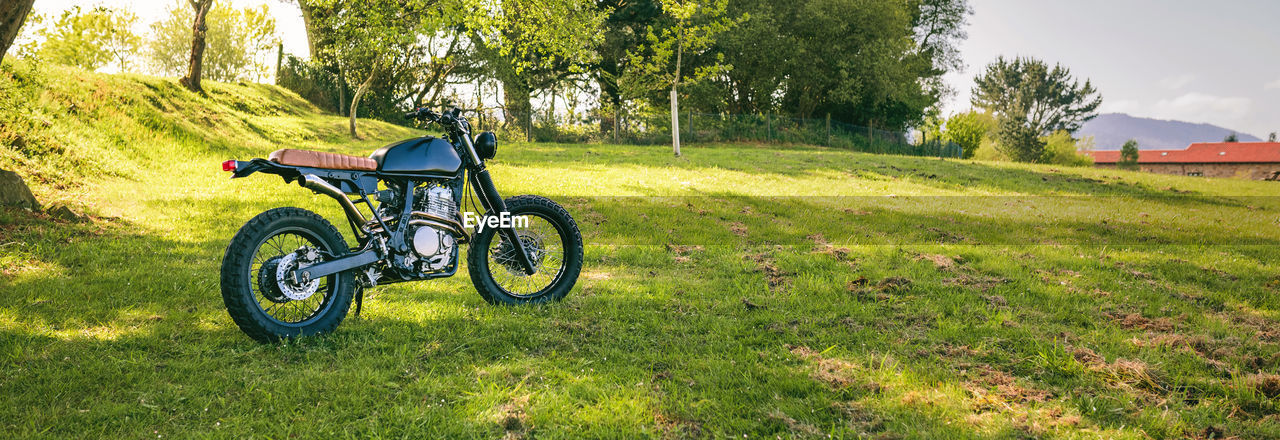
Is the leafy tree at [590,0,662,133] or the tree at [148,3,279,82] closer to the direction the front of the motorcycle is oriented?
the leafy tree

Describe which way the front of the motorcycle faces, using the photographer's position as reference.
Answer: facing away from the viewer and to the right of the viewer

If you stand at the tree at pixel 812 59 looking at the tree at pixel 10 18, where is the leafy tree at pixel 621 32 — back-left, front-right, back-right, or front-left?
front-right

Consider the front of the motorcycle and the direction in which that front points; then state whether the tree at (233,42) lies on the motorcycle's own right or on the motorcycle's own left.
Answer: on the motorcycle's own left

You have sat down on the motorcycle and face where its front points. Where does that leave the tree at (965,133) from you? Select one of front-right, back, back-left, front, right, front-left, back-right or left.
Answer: front

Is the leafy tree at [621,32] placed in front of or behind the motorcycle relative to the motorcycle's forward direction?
in front

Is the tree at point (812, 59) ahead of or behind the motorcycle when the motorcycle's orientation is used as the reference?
ahead

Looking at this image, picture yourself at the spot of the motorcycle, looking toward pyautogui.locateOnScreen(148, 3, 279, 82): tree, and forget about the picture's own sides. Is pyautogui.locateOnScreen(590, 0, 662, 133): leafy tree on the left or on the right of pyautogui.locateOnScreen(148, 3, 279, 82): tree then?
right
